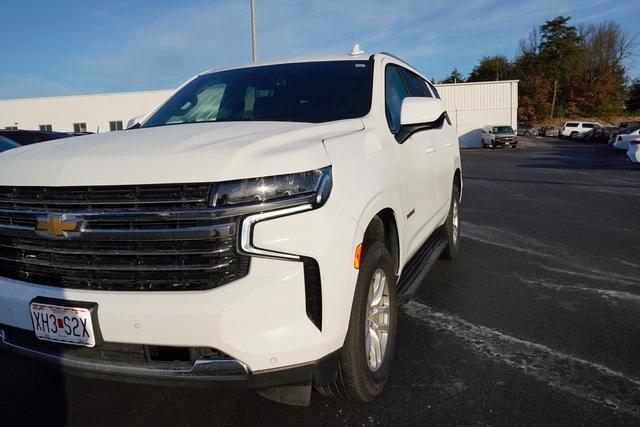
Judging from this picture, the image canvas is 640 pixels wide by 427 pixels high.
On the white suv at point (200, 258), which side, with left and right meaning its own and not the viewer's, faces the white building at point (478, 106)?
back

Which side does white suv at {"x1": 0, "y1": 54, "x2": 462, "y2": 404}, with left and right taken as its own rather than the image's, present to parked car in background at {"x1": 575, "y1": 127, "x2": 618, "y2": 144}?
back

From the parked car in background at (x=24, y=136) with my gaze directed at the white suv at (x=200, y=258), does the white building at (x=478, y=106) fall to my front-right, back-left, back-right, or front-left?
back-left

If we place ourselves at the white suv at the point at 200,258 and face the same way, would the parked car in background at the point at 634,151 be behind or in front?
behind

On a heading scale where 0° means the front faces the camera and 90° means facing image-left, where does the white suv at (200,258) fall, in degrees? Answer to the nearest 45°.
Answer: approximately 45°

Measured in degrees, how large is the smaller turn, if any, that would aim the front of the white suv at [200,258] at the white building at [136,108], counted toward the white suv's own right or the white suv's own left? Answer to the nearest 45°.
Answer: approximately 135° to the white suv's own right
